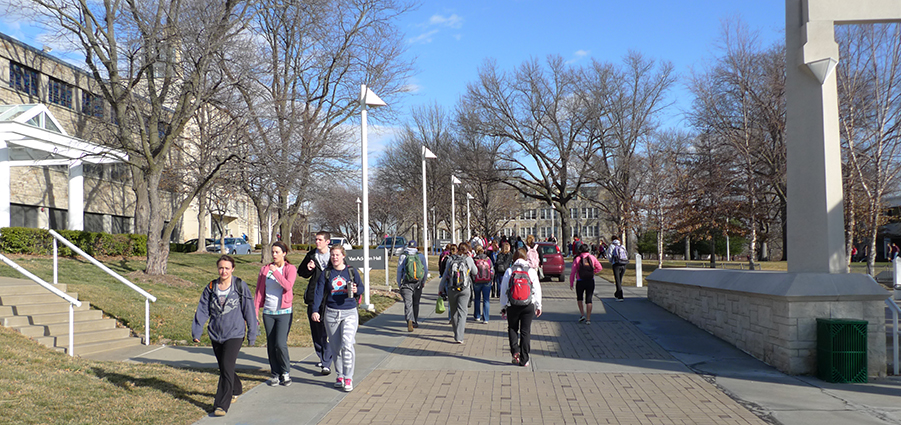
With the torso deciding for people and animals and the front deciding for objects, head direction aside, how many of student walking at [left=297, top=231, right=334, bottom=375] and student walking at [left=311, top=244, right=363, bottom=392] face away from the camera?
0

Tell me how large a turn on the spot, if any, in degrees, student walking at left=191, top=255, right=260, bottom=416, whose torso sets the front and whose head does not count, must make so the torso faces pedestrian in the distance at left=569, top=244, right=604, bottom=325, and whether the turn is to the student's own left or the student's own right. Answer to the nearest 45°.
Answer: approximately 135° to the student's own left

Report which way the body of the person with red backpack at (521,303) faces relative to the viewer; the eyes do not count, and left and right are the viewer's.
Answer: facing away from the viewer

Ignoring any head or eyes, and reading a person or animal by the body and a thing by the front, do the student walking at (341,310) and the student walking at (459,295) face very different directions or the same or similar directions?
very different directions

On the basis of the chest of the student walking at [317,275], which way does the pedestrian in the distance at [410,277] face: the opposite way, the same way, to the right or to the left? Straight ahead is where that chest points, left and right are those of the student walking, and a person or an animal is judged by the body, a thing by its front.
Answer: the opposite way

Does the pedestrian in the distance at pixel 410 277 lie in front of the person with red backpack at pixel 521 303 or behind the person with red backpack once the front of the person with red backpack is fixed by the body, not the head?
in front

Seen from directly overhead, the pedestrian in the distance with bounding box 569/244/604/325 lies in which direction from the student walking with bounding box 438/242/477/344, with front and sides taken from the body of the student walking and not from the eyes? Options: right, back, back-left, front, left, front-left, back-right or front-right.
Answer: front-right

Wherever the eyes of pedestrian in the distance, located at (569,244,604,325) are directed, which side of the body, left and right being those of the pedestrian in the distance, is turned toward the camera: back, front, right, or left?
back

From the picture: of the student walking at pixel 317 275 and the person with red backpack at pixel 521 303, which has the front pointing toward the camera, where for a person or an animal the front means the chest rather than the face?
the student walking

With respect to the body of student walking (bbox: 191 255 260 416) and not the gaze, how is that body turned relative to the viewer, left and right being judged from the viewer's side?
facing the viewer

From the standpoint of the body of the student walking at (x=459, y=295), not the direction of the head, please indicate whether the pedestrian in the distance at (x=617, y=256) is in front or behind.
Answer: in front

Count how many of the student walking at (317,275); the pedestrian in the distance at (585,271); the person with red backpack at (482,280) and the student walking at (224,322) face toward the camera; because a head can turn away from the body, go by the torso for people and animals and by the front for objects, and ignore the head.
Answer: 2

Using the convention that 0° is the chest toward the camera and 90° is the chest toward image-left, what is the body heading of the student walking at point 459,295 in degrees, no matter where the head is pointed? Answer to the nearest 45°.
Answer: approximately 180°

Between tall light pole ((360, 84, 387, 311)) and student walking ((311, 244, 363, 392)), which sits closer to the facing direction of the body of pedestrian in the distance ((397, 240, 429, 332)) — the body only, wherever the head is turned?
the tall light pole

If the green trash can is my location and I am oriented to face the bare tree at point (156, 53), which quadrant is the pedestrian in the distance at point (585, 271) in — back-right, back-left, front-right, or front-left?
front-right

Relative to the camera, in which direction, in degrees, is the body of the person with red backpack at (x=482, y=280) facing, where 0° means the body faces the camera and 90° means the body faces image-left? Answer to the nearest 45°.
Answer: approximately 180°

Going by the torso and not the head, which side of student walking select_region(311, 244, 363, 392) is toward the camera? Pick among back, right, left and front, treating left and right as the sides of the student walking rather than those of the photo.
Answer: front

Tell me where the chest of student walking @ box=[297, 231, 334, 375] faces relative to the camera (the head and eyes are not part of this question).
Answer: toward the camera
